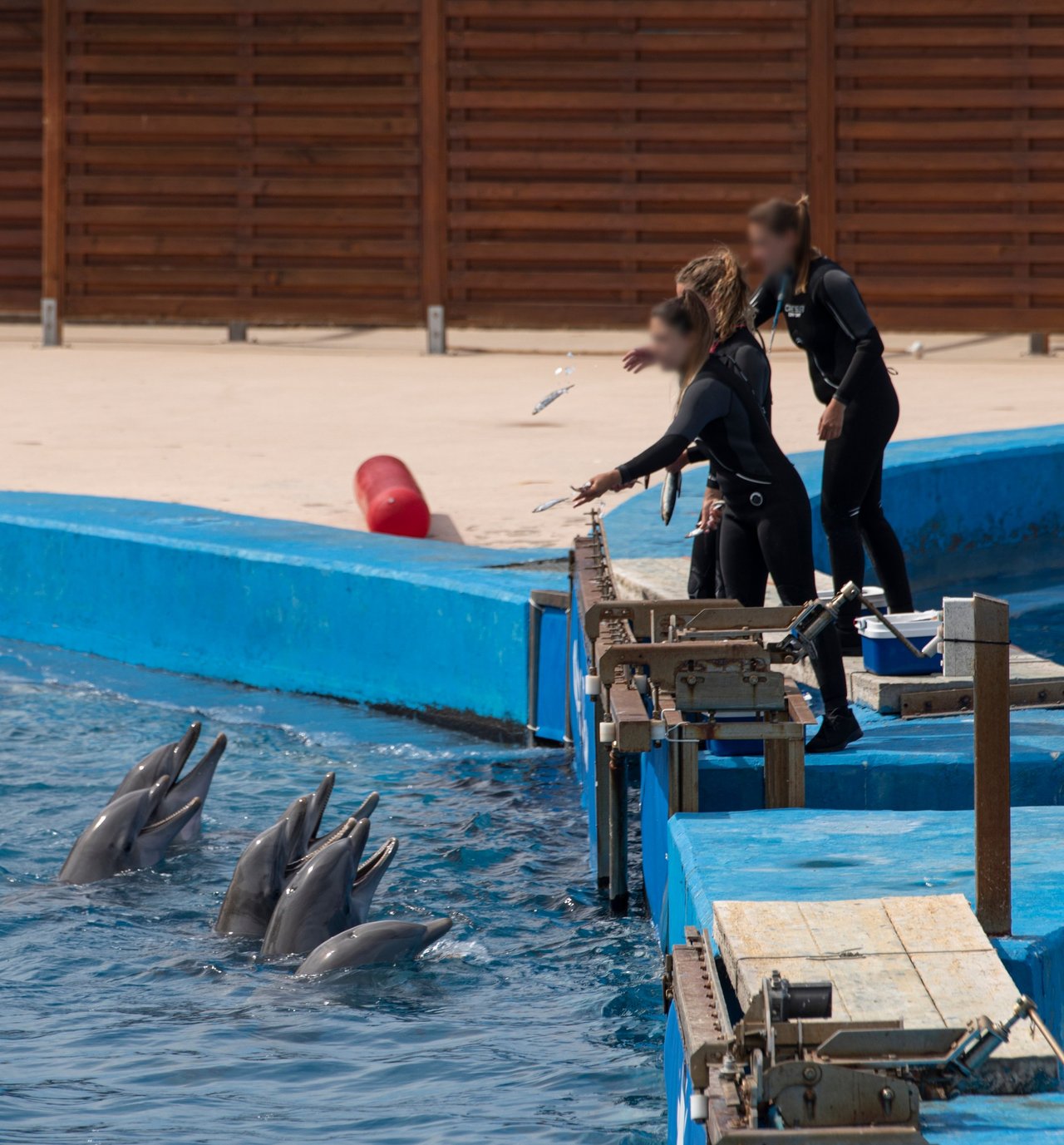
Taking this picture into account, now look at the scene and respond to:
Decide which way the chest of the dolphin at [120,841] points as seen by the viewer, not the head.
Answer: to the viewer's right

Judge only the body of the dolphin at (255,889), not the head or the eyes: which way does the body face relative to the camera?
to the viewer's right

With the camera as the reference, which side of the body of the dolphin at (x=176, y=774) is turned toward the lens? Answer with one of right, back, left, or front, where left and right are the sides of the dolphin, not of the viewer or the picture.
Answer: right

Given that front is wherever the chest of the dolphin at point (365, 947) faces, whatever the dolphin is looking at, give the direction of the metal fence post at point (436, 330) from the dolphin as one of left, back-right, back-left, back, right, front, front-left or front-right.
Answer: left

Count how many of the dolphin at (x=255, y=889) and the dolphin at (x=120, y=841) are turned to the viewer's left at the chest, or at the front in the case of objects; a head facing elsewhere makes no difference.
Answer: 0

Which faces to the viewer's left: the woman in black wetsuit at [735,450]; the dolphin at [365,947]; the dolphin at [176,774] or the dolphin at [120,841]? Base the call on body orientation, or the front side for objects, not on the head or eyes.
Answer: the woman in black wetsuit

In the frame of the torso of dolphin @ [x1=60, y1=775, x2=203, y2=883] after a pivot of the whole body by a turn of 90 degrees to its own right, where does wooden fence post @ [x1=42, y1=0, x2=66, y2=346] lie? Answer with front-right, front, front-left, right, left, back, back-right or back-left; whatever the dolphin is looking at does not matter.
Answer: back

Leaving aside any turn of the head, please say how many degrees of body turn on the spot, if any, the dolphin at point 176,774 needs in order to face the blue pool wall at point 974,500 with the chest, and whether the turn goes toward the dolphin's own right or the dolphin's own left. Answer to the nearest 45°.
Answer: approximately 45° to the dolphin's own left

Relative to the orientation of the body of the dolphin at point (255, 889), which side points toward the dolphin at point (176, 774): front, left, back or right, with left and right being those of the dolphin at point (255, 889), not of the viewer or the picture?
left

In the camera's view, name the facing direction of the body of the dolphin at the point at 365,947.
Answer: to the viewer's right

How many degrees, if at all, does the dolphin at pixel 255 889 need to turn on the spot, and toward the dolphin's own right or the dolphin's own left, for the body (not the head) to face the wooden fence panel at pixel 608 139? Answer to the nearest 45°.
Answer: approximately 90° to the dolphin's own left

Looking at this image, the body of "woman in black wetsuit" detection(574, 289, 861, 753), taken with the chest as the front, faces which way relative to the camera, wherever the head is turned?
to the viewer's left

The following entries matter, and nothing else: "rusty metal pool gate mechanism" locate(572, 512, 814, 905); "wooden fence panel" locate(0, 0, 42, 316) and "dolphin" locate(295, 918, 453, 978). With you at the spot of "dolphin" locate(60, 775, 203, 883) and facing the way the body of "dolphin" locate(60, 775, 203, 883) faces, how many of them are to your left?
1

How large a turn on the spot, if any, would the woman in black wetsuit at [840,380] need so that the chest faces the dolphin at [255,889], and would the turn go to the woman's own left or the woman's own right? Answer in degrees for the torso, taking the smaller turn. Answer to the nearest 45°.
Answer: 0° — they already face it

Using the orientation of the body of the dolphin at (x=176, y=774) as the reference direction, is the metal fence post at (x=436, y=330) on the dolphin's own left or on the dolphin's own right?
on the dolphin's own left

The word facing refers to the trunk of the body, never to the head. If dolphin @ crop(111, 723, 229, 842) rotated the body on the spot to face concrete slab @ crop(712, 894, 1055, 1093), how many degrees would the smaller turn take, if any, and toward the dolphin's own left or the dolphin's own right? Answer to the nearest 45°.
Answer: approximately 90° to the dolphin's own right
